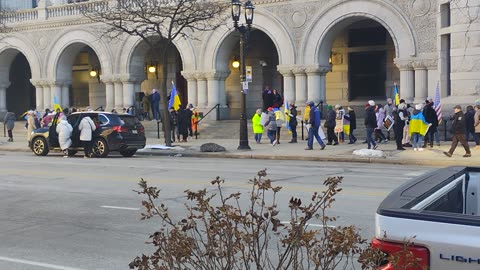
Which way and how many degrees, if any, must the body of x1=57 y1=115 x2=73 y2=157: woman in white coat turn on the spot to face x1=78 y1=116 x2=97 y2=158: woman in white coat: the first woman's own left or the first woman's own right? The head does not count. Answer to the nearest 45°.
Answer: approximately 135° to the first woman's own right

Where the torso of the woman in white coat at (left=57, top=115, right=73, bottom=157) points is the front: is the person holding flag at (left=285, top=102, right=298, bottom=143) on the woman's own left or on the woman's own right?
on the woman's own right

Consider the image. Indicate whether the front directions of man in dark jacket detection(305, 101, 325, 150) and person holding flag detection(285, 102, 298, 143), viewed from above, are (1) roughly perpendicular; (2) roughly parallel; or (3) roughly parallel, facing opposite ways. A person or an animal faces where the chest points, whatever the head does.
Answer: roughly parallel

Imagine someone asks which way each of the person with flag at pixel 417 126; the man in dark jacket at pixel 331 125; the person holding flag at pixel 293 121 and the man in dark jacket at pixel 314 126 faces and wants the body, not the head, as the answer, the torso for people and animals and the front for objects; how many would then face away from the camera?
1

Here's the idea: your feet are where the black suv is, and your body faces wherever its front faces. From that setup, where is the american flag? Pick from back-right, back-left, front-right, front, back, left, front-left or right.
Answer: back-right

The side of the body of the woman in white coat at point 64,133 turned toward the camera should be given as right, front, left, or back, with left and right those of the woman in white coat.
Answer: back

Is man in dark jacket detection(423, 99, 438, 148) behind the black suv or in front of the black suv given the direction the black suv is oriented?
behind

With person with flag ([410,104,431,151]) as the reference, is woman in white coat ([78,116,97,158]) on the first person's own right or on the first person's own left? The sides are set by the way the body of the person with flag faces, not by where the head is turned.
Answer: on the first person's own left
